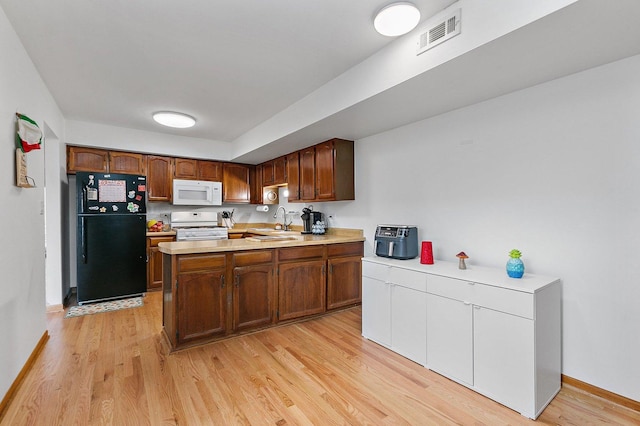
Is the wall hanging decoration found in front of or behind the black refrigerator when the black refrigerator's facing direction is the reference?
in front

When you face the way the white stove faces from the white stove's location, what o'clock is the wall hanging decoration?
The wall hanging decoration is roughly at 1 o'clock from the white stove.

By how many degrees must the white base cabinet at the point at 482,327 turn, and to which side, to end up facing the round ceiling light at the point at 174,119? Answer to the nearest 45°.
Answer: approximately 45° to its right

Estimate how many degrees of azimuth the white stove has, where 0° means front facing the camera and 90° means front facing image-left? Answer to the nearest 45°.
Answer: approximately 0°

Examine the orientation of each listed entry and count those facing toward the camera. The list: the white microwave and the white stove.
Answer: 2

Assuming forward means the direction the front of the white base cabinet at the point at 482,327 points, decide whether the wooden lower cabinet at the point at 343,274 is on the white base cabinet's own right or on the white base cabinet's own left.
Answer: on the white base cabinet's own right

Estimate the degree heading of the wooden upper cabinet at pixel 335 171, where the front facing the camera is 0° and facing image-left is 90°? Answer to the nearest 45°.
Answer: approximately 45°

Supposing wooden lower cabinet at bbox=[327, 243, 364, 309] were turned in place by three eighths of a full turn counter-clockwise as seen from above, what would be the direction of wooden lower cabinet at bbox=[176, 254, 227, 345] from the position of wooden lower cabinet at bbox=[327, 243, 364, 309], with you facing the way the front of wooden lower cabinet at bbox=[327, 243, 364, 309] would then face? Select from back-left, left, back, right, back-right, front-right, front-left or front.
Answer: back-left

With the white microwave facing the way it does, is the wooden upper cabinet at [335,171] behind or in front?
in front
